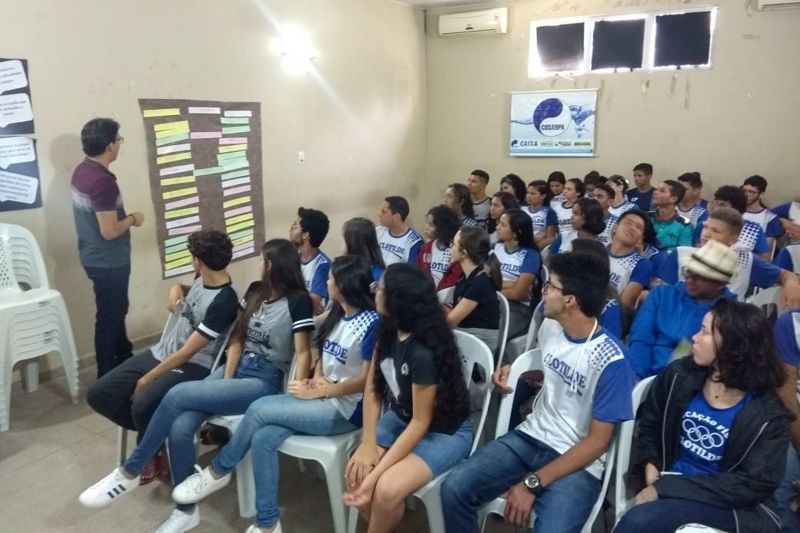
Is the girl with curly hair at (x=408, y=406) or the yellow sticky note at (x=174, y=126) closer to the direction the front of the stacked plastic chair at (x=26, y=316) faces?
the girl with curly hair

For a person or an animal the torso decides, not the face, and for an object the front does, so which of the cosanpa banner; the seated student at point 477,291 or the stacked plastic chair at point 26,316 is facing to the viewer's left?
the seated student

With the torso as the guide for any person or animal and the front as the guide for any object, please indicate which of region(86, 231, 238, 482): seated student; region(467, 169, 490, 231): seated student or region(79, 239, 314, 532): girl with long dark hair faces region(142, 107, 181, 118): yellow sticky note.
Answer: region(467, 169, 490, 231): seated student

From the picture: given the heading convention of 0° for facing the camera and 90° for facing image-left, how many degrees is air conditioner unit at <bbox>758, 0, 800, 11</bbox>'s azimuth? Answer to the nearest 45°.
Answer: approximately 45°

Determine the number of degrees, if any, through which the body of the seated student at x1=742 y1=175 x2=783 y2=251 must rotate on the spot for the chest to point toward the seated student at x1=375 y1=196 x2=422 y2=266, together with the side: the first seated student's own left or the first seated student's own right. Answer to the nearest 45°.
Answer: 0° — they already face them

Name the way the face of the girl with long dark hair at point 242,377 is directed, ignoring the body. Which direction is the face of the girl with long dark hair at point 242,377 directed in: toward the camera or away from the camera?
away from the camera

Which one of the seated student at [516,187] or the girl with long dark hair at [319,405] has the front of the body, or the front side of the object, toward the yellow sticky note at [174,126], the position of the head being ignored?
the seated student

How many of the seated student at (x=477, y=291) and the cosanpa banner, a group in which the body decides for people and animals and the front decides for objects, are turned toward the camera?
1
